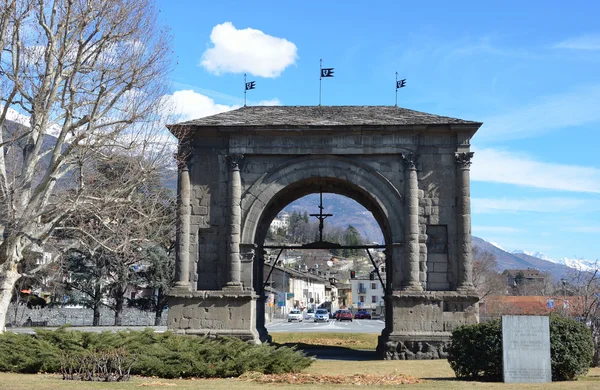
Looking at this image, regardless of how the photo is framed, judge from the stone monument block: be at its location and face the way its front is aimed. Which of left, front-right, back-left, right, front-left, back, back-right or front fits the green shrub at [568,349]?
back-left

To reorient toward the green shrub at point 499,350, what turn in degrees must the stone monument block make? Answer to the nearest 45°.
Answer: approximately 135° to its right

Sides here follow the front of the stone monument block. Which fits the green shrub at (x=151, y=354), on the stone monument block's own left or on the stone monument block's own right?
on the stone monument block's own right

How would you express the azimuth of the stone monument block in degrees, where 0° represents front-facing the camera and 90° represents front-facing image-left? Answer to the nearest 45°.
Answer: approximately 0°
